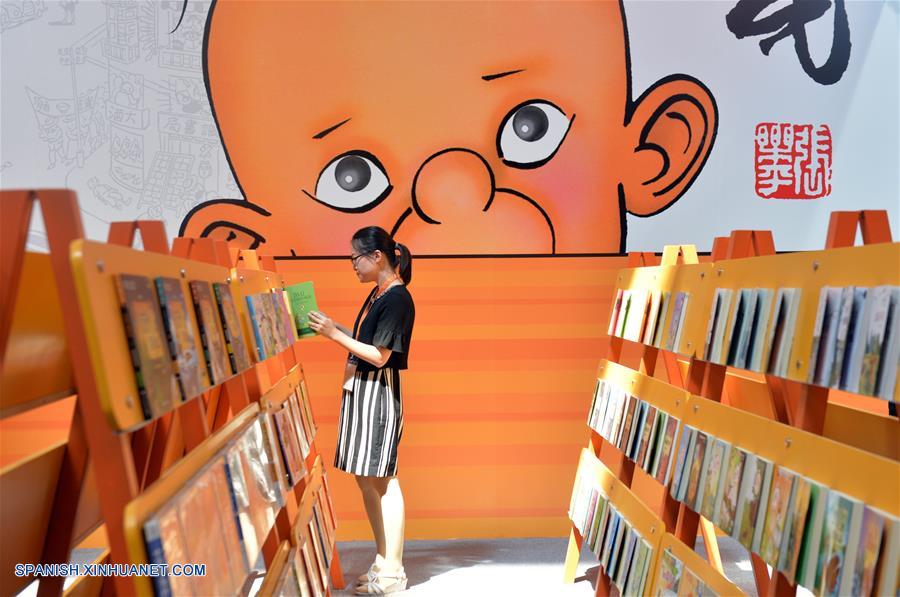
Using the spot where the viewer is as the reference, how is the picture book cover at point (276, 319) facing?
facing the viewer and to the right of the viewer

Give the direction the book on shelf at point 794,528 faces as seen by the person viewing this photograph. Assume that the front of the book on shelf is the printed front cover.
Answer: facing the viewer and to the left of the viewer

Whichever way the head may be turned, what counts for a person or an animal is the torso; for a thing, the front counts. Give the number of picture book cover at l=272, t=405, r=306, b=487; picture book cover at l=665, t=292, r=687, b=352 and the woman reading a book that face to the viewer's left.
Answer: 2

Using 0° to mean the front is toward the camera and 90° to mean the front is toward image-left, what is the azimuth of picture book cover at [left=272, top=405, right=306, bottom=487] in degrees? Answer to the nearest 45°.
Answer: approximately 315°

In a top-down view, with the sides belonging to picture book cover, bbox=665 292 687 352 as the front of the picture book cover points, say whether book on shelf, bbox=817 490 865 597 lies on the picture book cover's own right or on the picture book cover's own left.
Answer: on the picture book cover's own left

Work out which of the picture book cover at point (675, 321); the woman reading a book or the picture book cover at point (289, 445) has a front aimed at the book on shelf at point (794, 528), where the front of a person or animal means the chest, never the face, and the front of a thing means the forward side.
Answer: the picture book cover at point (289, 445)

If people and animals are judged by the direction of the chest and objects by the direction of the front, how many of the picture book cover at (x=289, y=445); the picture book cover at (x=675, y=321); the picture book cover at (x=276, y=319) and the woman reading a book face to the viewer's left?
2

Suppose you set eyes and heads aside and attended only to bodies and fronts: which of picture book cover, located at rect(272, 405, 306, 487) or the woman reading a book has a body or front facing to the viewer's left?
the woman reading a book

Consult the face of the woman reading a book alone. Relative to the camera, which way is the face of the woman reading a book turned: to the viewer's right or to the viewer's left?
to the viewer's left

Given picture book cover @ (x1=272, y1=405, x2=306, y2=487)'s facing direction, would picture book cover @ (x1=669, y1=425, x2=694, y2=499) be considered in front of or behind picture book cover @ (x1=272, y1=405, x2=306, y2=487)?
in front

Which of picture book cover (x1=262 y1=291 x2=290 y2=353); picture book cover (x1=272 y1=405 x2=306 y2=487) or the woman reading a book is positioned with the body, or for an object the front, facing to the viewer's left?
the woman reading a book

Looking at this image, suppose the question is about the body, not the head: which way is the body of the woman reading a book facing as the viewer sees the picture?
to the viewer's left

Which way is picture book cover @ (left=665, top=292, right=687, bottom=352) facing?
to the viewer's left
